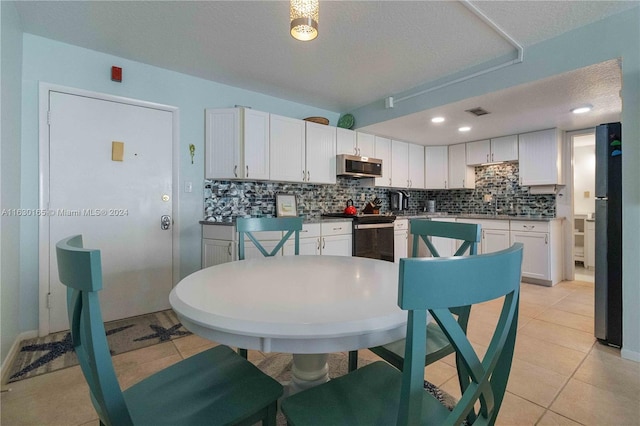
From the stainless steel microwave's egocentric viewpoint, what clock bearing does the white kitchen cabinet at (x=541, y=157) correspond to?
The white kitchen cabinet is roughly at 10 o'clock from the stainless steel microwave.

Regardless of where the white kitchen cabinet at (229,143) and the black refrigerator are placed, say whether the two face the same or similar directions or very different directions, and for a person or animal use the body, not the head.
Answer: very different directions

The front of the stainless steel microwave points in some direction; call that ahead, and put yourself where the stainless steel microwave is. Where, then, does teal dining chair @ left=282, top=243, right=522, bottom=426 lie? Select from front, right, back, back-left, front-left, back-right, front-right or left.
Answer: front-right

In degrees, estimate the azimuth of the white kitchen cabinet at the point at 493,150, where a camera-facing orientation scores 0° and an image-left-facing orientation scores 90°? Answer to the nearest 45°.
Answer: approximately 45°

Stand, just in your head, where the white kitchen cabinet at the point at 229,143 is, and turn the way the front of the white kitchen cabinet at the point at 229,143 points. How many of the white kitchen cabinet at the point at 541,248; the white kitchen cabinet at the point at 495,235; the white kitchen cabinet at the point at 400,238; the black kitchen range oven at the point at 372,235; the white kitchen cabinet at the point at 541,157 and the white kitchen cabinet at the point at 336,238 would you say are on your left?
6

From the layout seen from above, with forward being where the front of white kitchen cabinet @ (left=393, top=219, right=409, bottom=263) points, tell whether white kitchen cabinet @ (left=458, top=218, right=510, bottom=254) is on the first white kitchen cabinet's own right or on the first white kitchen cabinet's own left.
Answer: on the first white kitchen cabinet's own left

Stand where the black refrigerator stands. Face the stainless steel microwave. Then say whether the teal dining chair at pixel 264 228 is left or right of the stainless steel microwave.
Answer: left

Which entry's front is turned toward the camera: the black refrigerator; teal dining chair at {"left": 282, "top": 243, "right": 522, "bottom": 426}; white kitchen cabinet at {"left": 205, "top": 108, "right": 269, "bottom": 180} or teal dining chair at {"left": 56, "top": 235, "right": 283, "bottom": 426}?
the white kitchen cabinet

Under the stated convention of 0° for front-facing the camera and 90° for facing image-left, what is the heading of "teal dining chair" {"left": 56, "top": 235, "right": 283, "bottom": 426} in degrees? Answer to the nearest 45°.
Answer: approximately 225°

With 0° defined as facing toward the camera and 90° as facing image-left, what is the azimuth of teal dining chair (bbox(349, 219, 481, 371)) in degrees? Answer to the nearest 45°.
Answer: approximately 45°

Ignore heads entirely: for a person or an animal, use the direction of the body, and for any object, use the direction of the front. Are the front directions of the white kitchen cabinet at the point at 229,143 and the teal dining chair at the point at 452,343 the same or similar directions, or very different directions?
very different directions

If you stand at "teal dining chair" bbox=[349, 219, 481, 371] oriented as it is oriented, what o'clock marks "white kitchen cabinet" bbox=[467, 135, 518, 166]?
The white kitchen cabinet is roughly at 5 o'clock from the teal dining chair.

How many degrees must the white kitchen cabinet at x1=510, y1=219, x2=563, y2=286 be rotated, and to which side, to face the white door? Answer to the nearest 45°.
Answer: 0° — it already faces it
